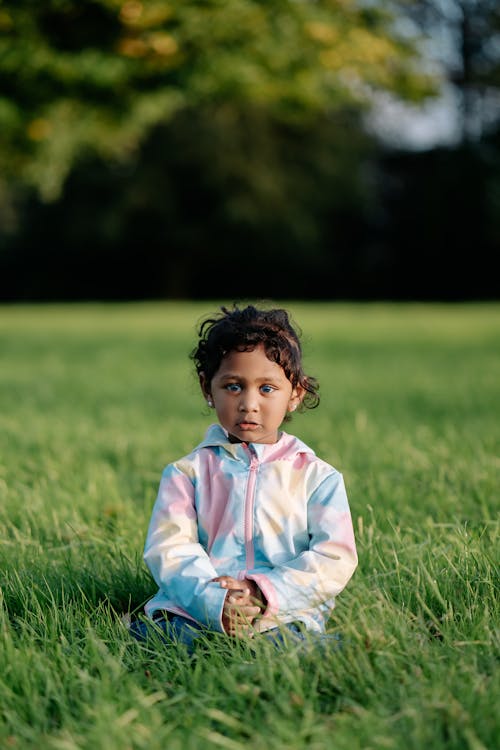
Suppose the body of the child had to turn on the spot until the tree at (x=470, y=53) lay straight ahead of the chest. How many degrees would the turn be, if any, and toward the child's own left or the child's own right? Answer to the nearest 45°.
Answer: approximately 180°

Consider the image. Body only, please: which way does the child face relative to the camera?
toward the camera
